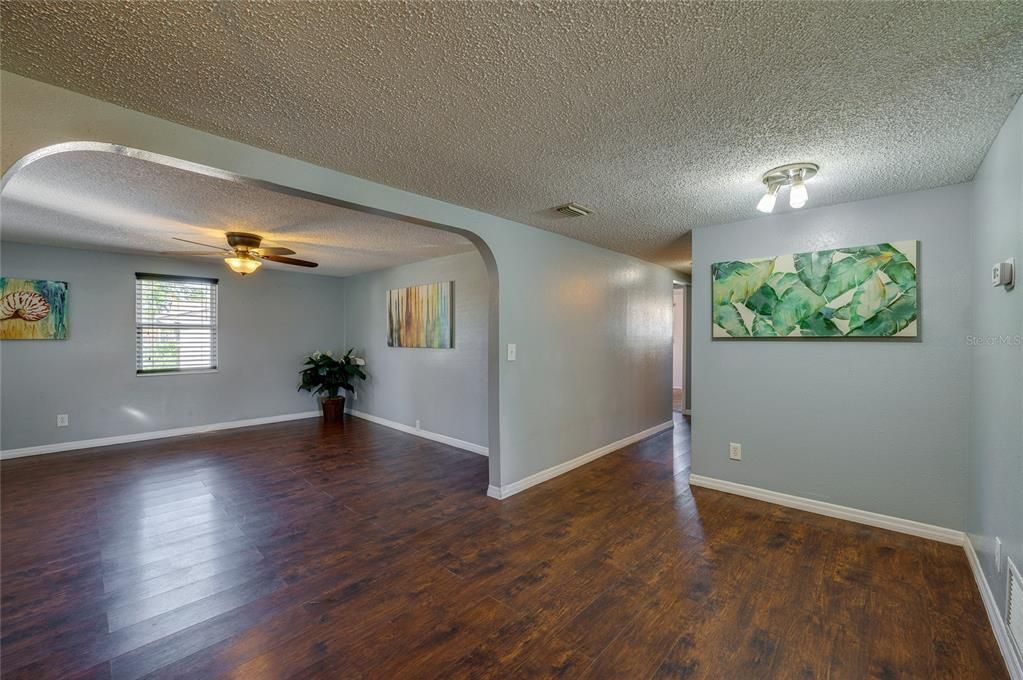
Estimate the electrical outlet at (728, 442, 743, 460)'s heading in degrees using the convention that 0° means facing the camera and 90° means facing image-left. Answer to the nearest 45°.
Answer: approximately 0°

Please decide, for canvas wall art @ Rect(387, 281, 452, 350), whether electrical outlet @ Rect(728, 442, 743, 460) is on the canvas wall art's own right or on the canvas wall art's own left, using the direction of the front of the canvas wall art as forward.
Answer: on the canvas wall art's own left

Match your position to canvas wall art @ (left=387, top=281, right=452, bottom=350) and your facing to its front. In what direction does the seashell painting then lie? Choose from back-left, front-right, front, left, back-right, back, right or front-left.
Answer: front-right

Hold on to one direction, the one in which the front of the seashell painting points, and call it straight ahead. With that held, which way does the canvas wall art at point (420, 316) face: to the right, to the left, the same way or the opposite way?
to the right

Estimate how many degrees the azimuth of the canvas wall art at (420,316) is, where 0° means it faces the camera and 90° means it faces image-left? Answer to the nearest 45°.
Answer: approximately 45°

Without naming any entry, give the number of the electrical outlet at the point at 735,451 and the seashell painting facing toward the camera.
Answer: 2

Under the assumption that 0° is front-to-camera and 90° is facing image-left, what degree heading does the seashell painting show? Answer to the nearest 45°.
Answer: approximately 0°

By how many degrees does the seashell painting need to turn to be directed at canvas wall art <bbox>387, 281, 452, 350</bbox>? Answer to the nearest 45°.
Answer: approximately 45° to its left

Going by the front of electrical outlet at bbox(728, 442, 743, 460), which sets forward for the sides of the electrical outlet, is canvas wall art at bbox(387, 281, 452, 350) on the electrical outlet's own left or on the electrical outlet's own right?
on the electrical outlet's own right

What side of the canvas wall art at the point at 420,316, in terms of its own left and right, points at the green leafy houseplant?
right

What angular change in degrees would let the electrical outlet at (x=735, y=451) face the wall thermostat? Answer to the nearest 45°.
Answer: approximately 45° to its left

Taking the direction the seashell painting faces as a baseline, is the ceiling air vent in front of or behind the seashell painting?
in front

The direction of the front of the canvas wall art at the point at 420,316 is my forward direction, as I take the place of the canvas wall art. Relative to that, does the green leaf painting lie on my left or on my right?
on my left
